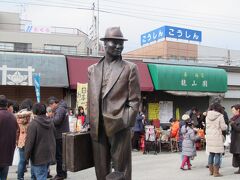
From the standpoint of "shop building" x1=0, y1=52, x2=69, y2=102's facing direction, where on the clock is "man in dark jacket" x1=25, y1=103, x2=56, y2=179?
The man in dark jacket is roughly at 12 o'clock from the shop building.

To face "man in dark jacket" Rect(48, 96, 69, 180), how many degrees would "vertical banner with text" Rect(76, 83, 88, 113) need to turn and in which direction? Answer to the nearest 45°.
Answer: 0° — it already faces them

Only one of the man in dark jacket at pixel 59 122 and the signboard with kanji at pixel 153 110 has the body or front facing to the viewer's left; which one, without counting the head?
the man in dark jacket

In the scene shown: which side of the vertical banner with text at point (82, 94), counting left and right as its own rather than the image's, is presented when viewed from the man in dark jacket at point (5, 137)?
front

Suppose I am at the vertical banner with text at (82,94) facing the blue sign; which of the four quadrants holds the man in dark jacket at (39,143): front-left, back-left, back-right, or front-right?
back-right

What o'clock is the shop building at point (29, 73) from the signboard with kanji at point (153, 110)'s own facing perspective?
The shop building is roughly at 2 o'clock from the signboard with kanji.

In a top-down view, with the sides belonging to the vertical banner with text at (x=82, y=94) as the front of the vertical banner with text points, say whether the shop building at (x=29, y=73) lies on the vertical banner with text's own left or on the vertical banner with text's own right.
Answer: on the vertical banner with text's own right
